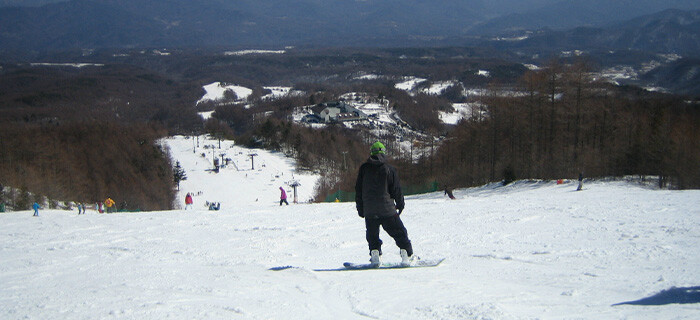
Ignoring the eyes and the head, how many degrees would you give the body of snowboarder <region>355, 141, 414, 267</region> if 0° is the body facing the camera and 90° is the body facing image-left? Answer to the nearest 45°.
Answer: approximately 180°
